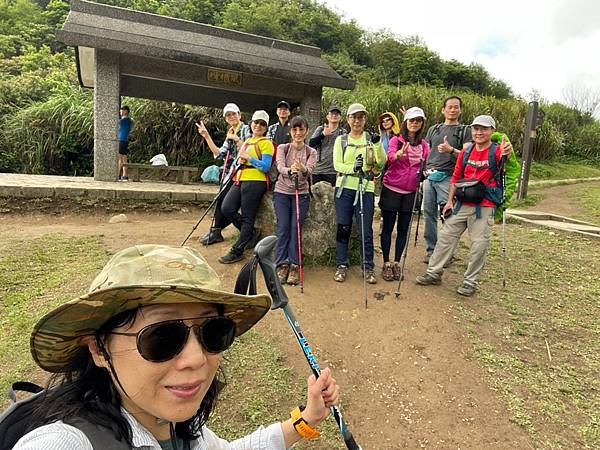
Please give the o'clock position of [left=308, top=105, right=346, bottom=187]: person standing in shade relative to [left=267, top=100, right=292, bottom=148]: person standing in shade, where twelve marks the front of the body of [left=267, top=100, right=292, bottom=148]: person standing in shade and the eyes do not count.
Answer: [left=308, top=105, right=346, bottom=187]: person standing in shade is roughly at 9 o'clock from [left=267, top=100, right=292, bottom=148]: person standing in shade.

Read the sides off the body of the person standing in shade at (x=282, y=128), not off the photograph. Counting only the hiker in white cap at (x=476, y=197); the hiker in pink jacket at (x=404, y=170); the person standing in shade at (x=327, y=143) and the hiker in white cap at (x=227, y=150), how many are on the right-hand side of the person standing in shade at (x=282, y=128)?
1

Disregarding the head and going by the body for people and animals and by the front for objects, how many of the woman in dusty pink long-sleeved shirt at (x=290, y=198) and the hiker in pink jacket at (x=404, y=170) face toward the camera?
2

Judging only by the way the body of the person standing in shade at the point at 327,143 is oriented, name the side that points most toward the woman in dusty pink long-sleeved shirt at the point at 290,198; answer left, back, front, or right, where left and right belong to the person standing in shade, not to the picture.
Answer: front

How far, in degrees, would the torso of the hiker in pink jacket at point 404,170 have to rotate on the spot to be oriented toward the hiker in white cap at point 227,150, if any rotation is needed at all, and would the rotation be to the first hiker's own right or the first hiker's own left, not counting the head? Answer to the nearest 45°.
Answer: approximately 90° to the first hiker's own right

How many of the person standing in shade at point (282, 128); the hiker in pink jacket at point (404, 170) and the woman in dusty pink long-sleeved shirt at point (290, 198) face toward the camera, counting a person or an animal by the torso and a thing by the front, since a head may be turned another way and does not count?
3

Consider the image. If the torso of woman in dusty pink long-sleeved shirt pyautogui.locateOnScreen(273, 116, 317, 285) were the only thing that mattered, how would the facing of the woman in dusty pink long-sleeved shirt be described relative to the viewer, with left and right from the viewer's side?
facing the viewer

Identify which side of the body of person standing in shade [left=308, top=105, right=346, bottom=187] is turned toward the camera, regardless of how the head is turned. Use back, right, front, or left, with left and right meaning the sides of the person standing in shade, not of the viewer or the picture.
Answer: front

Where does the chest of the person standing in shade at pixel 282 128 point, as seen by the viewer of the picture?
toward the camera

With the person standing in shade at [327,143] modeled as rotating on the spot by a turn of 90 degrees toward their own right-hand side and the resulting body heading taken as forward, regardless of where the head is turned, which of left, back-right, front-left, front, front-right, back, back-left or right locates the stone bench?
front-right

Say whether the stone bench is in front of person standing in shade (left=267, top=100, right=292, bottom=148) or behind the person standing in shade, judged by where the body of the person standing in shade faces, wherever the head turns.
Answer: behind

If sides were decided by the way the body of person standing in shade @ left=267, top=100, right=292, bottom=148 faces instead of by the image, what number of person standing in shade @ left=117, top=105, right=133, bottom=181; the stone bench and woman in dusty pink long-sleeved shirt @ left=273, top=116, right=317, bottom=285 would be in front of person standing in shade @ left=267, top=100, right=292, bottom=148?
1

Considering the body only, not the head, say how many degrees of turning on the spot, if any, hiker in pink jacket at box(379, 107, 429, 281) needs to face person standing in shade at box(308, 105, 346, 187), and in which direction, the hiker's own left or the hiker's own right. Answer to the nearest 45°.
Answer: approximately 135° to the hiker's own right

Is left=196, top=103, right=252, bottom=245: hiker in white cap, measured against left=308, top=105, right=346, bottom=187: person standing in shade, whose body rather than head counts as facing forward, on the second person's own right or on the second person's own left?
on the second person's own right
